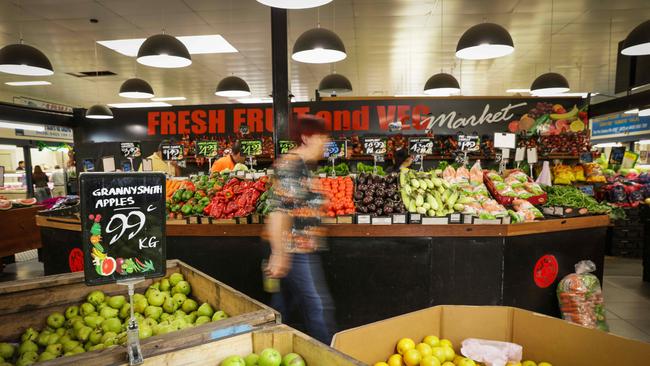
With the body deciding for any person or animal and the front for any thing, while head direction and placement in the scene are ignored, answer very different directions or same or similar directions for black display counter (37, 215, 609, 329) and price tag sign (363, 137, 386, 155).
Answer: same or similar directions

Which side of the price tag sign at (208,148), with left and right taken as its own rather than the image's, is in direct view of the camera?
front

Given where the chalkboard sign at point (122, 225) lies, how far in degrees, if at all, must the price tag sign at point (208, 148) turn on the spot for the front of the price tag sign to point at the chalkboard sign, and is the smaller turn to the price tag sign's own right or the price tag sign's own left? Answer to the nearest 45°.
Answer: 0° — it already faces it

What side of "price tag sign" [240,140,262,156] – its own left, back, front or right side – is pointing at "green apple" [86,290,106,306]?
front

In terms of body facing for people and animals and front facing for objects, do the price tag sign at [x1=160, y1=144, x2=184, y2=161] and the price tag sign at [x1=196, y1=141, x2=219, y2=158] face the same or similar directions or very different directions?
same or similar directions

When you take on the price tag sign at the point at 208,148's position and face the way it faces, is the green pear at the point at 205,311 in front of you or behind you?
in front

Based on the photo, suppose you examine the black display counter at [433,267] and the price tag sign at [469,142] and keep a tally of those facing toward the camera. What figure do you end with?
2

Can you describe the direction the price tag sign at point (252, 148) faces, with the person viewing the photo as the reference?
facing the viewer

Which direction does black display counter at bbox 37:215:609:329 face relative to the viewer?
toward the camera

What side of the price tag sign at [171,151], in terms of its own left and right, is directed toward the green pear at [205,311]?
front

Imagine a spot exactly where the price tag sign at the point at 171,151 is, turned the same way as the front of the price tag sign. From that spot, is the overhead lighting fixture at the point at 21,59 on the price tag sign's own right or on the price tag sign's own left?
on the price tag sign's own right

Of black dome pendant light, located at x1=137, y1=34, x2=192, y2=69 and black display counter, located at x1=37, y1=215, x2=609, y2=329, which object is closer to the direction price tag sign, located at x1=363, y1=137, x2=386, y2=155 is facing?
the black display counter
